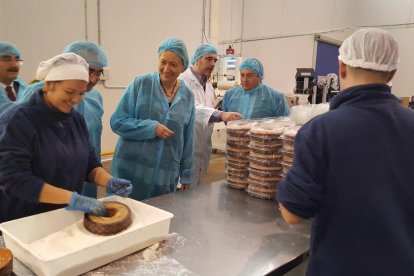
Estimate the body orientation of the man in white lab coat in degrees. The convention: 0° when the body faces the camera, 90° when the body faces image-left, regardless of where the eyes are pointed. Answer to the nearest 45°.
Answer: approximately 315°

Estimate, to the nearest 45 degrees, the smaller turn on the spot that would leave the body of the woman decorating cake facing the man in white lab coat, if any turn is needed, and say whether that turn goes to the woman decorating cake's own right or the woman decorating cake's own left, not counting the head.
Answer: approximately 90° to the woman decorating cake's own left

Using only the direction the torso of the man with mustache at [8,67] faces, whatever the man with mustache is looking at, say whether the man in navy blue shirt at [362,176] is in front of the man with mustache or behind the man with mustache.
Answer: in front

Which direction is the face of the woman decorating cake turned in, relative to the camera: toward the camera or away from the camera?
toward the camera

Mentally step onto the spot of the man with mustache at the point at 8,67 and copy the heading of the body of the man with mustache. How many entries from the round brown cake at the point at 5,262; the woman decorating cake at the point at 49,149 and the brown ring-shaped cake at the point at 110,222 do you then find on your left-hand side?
0

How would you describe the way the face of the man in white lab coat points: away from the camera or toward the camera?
toward the camera

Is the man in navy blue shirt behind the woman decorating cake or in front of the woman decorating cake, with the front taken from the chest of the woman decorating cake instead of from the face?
in front

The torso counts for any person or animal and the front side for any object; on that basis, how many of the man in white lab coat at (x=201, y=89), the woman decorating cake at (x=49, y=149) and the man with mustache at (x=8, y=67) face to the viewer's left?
0

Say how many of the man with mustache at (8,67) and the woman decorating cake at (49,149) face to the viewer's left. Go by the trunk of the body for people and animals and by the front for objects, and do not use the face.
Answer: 0

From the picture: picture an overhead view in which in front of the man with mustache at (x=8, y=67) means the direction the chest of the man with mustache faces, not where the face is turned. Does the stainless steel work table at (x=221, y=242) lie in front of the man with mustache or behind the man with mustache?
in front

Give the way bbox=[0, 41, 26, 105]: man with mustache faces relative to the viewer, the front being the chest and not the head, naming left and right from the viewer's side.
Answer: facing the viewer and to the right of the viewer
